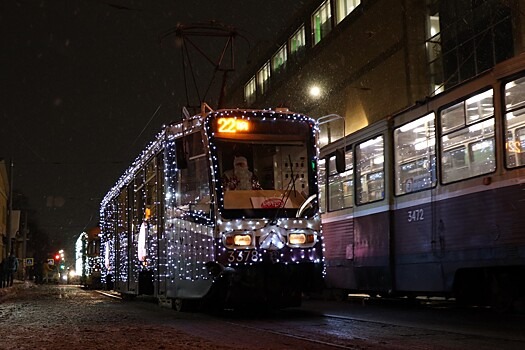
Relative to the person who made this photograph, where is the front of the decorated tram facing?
facing the viewer and to the right of the viewer

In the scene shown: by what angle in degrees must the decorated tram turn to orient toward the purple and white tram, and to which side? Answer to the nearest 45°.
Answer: approximately 45° to its left

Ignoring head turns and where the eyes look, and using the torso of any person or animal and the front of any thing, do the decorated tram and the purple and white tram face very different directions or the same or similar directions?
very different directions

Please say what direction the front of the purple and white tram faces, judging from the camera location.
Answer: facing away from the viewer and to the left of the viewer

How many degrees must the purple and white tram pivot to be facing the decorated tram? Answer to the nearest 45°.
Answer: approximately 45° to its left
